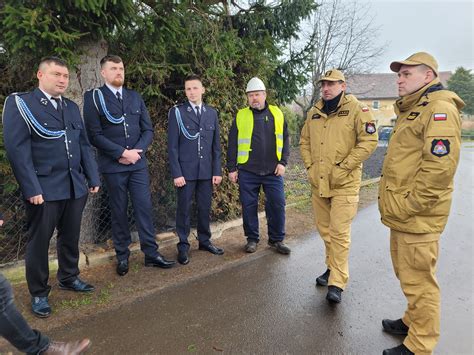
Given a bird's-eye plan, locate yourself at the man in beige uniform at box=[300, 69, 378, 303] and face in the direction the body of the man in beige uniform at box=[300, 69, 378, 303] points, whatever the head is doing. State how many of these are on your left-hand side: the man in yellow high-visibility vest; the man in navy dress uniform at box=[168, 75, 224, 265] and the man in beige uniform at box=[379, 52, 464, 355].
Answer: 1

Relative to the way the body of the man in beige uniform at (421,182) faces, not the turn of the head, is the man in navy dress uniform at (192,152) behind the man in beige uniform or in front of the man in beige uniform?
in front

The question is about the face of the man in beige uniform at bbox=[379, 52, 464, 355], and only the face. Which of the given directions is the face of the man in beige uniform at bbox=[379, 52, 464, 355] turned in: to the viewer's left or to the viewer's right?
to the viewer's left

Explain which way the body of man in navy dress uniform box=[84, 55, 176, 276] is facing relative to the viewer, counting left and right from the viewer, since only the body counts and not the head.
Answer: facing the viewer and to the right of the viewer

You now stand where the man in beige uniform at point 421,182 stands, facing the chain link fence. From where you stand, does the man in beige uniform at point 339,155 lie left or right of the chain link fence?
right

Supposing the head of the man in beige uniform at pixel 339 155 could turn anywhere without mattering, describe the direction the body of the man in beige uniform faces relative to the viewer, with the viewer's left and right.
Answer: facing the viewer and to the left of the viewer

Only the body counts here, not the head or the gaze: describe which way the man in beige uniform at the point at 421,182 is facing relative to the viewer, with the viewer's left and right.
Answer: facing to the left of the viewer

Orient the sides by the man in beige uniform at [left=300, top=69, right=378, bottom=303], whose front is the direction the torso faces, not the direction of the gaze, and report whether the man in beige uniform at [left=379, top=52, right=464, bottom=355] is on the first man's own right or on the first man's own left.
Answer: on the first man's own left

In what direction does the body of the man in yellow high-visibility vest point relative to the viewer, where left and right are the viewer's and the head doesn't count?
facing the viewer

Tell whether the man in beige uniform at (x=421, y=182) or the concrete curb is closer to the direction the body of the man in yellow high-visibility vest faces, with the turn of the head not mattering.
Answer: the man in beige uniform

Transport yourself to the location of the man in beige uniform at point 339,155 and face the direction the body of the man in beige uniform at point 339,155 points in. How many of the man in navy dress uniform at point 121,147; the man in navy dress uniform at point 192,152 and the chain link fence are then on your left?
0

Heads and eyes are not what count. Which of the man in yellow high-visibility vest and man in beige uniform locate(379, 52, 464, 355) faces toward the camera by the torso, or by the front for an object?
the man in yellow high-visibility vest

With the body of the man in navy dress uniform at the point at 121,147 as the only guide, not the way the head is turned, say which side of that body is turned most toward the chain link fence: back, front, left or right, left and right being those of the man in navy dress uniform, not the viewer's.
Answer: back

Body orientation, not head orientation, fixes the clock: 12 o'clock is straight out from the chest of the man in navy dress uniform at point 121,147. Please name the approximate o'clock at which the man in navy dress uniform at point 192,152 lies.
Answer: the man in navy dress uniform at point 192,152 is roughly at 10 o'clock from the man in navy dress uniform at point 121,147.

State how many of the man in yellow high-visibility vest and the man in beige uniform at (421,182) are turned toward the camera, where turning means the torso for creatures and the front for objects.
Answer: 1

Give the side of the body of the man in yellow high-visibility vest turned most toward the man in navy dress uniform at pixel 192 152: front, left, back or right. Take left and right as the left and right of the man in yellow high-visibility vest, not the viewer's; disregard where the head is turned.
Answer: right
